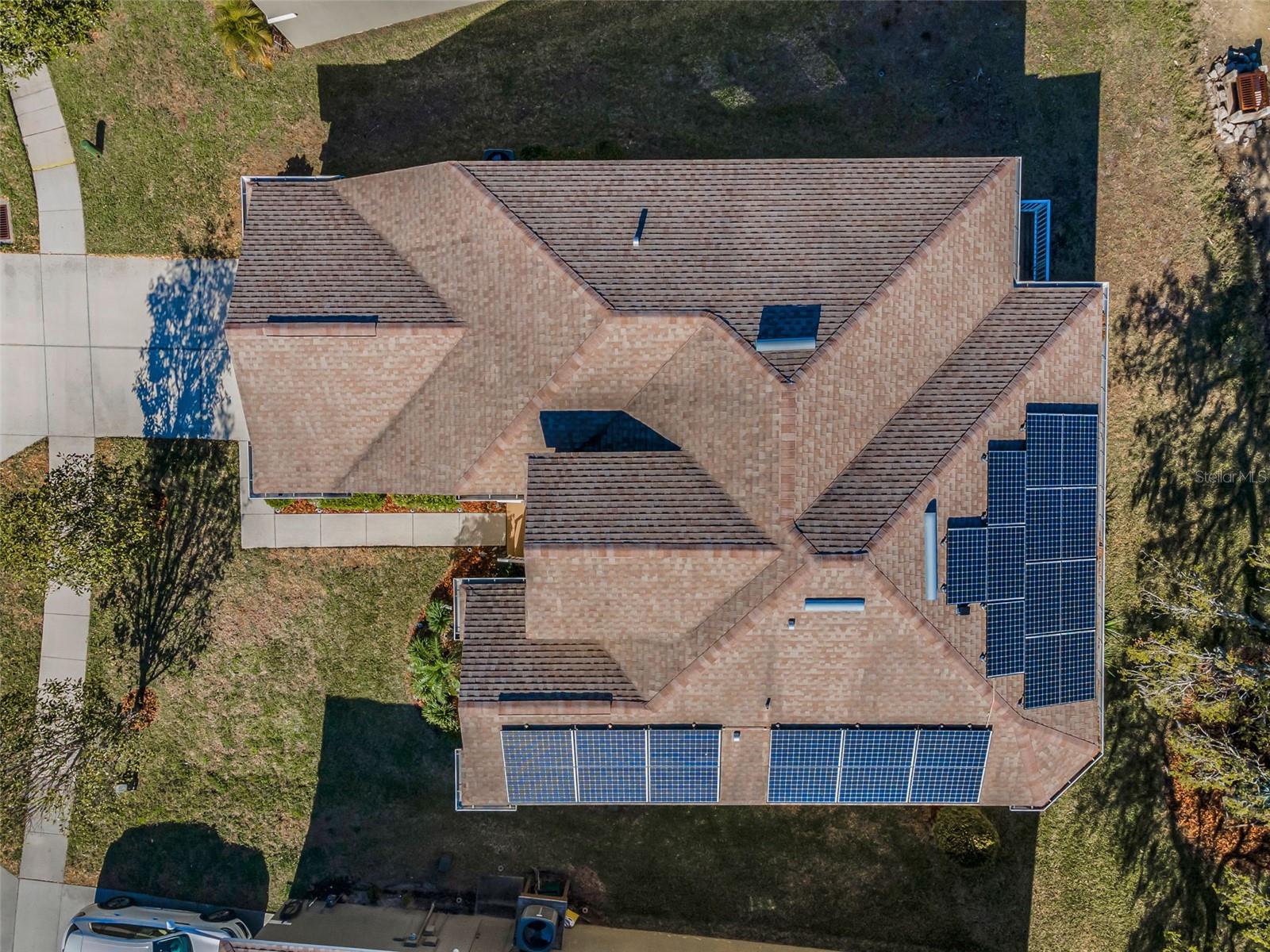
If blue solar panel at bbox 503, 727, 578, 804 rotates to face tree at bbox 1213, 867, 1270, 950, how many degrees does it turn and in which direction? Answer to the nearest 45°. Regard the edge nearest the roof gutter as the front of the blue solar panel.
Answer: approximately 90° to its left

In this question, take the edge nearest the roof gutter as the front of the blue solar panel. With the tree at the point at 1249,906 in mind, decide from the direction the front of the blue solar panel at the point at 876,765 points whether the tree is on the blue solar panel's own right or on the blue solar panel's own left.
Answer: on the blue solar panel's own left

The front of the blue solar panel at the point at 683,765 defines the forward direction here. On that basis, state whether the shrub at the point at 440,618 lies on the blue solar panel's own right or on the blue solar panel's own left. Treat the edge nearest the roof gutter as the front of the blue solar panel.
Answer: on the blue solar panel's own right

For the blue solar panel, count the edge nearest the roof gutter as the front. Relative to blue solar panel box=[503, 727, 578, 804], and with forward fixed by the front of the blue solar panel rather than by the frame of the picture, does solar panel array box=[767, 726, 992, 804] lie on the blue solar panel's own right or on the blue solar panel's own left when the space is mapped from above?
on the blue solar panel's own left

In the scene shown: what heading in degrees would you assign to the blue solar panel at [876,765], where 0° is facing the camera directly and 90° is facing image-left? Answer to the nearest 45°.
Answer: approximately 0°

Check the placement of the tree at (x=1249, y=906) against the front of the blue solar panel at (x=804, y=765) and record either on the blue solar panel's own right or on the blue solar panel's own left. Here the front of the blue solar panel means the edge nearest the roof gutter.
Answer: on the blue solar panel's own left
